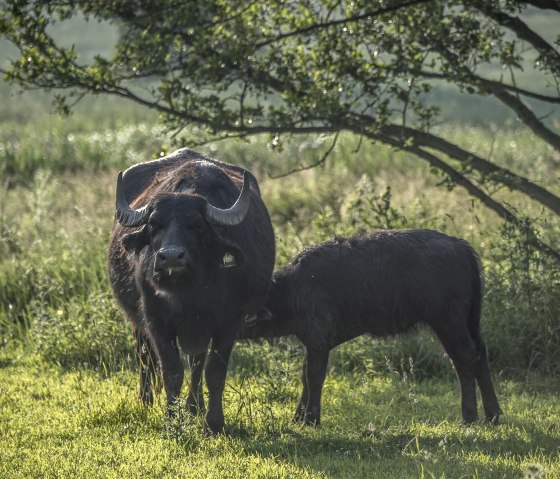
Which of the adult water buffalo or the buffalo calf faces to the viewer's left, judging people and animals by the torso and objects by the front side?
the buffalo calf

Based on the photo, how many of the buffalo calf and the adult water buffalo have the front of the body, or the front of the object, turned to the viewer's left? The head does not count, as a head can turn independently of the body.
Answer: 1

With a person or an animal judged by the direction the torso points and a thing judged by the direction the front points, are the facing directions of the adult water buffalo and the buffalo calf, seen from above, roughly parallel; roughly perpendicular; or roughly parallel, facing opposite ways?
roughly perpendicular

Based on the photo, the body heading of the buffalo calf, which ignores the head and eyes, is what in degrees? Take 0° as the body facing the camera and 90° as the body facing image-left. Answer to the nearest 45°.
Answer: approximately 90°

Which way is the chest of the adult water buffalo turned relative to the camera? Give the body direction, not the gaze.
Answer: toward the camera

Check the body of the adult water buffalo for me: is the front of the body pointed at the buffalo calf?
no

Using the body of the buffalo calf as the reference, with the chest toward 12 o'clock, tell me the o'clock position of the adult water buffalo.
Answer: The adult water buffalo is roughly at 11 o'clock from the buffalo calf.
